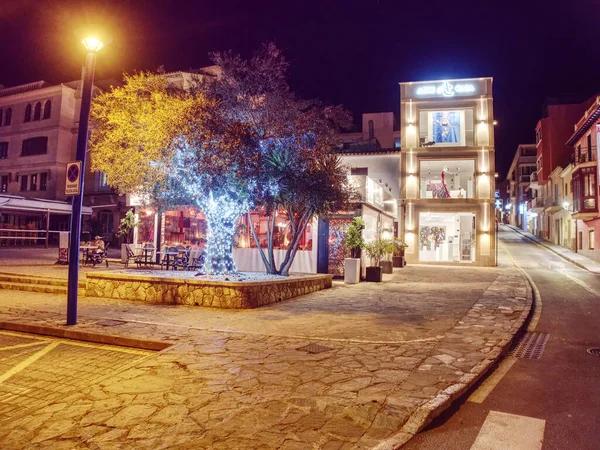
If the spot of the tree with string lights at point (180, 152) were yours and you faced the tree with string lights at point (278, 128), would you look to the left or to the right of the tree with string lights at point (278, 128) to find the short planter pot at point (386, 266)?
left

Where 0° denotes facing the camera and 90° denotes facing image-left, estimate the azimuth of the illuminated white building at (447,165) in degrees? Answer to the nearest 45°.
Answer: approximately 0°

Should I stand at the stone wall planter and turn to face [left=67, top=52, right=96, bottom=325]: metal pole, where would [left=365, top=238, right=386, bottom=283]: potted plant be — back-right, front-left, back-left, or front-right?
back-left

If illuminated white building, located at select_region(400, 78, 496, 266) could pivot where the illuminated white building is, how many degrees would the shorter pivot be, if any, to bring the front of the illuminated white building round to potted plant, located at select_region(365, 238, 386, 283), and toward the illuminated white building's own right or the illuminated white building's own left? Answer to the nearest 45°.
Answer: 0° — it already faces it

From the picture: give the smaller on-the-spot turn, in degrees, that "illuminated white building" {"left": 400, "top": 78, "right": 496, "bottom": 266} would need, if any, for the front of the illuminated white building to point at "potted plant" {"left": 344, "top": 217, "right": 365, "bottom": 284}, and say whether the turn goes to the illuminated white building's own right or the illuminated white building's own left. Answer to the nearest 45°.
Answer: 0° — it already faces it

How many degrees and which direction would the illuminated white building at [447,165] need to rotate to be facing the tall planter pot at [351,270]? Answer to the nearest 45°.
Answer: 0° — it already faces it

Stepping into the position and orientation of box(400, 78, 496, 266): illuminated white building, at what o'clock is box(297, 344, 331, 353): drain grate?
The drain grate is roughly at 12 o'clock from the illuminated white building.
